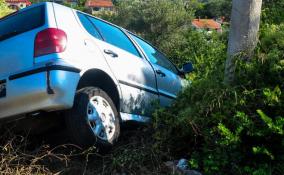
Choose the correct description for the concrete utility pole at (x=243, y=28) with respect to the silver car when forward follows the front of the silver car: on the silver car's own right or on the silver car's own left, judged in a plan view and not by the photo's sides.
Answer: on the silver car's own right

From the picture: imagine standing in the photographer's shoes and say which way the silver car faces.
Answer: facing away from the viewer and to the right of the viewer
